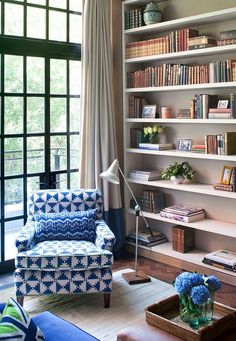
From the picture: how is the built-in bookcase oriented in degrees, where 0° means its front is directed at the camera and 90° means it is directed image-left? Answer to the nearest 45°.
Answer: approximately 45°

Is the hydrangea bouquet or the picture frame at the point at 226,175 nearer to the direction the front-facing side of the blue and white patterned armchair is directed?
the hydrangea bouquet

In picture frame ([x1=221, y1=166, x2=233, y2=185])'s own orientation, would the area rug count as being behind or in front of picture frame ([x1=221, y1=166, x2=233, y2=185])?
in front

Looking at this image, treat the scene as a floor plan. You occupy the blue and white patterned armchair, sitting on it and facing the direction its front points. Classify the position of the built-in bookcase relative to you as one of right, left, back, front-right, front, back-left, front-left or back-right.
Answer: back-left

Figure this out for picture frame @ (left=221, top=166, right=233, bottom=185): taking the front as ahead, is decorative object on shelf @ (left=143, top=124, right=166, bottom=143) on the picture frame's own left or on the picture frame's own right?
on the picture frame's own right

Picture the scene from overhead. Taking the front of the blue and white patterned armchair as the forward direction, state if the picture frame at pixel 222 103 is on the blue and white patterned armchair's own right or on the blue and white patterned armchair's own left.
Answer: on the blue and white patterned armchair's own left

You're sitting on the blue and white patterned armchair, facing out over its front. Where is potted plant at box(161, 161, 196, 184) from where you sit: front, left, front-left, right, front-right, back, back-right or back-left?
back-left

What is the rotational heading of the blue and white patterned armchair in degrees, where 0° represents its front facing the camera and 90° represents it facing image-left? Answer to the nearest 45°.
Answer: approximately 0°

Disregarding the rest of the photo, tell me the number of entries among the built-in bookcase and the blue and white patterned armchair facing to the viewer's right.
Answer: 0

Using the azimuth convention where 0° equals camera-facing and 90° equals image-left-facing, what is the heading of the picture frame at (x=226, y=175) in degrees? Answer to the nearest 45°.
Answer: approximately 45°

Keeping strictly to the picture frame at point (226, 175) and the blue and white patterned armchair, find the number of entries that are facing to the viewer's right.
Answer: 0

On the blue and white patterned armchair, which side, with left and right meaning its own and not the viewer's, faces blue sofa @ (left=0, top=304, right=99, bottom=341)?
front

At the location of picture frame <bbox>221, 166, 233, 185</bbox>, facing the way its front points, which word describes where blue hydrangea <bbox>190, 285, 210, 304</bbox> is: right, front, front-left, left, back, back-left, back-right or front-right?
front-left

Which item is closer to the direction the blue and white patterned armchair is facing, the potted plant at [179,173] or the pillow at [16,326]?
the pillow

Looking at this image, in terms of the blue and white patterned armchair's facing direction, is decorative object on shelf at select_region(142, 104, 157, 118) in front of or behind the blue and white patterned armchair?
behind
